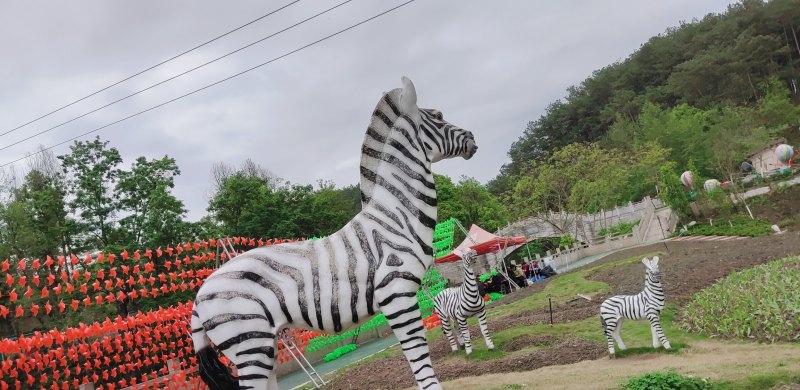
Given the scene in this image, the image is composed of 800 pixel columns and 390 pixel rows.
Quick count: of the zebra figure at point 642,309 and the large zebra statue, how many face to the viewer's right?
2

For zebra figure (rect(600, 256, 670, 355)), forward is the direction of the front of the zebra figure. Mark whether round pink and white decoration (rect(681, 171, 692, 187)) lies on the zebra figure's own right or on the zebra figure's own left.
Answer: on the zebra figure's own left

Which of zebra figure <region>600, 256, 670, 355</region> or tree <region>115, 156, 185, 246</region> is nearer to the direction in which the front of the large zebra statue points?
the zebra figure

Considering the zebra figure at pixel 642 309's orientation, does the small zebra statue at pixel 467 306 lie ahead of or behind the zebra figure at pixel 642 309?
behind

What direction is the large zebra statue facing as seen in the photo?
to the viewer's right

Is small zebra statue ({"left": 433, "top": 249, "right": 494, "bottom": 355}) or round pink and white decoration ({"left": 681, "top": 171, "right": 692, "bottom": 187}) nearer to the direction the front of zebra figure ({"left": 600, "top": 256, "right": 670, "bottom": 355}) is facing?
the round pink and white decoration

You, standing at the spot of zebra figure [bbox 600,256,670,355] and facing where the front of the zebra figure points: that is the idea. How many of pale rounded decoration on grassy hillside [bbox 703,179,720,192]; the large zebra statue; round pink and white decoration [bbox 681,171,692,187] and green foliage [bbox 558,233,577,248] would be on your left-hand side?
3

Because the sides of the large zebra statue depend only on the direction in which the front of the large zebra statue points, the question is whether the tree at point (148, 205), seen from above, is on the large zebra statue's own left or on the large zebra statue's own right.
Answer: on the large zebra statue's own left

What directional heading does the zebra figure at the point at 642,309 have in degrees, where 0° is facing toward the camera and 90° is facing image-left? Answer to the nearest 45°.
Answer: approximately 270°

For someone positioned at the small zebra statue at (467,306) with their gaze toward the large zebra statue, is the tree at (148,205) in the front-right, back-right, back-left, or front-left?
back-right
